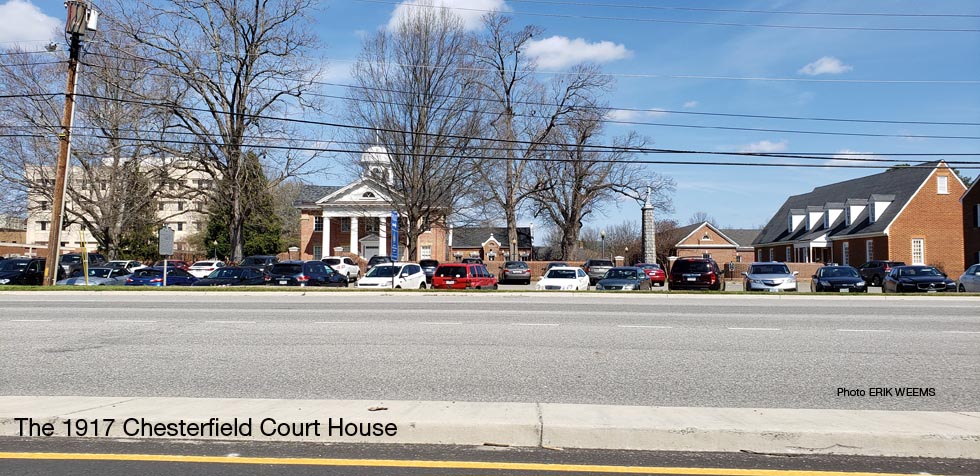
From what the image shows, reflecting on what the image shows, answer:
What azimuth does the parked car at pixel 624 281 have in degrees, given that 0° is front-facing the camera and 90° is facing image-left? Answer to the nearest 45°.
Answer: approximately 45°

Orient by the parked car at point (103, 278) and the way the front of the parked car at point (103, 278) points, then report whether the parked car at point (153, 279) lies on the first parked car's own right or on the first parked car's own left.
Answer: on the first parked car's own left

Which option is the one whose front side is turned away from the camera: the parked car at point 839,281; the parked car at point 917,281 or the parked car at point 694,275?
the parked car at point 694,275

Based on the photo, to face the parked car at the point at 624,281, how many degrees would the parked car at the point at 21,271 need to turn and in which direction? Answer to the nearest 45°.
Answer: approximately 90° to its left

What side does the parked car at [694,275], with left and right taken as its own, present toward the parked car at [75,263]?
left

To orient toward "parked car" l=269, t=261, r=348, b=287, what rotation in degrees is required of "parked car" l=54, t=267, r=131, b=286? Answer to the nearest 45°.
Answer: approximately 90° to its left
